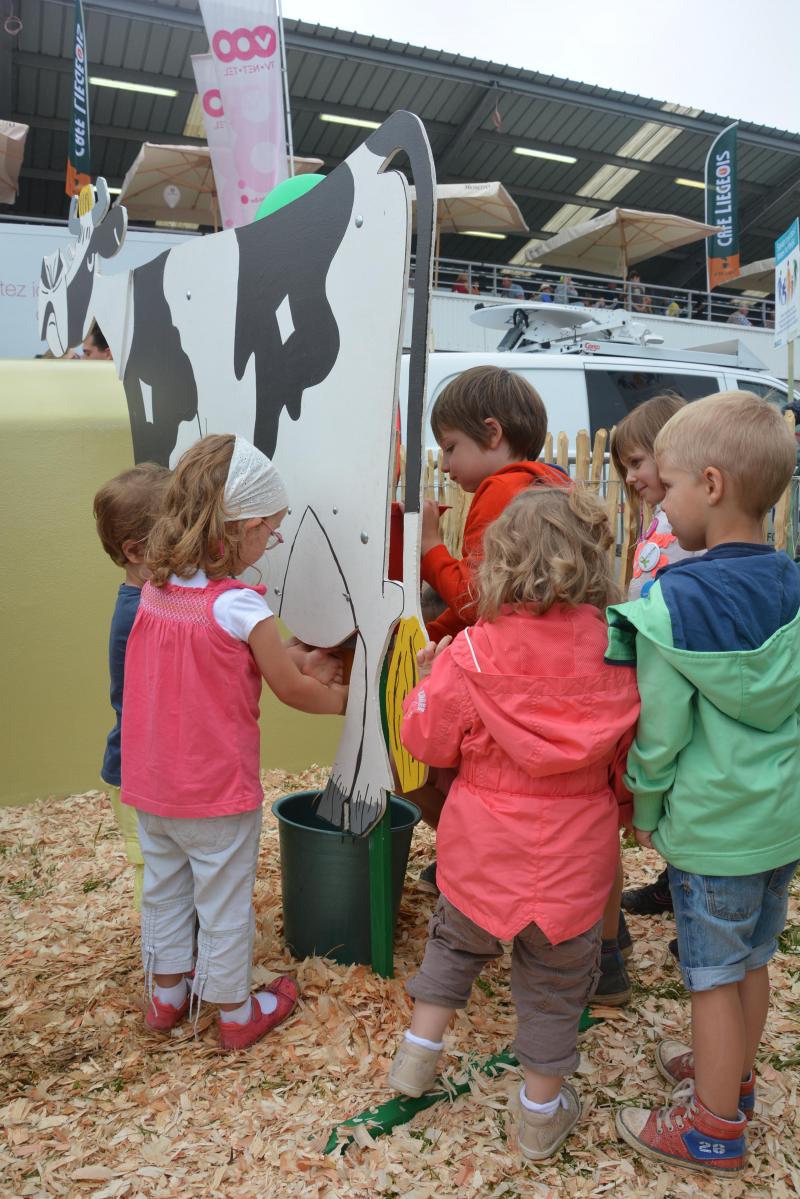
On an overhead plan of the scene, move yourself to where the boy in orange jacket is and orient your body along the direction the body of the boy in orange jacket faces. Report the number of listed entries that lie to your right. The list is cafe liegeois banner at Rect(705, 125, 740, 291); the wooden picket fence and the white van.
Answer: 3

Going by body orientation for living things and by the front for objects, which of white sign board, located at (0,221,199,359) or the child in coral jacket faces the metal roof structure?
the child in coral jacket

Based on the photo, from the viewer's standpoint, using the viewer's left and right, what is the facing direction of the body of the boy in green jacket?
facing away from the viewer and to the left of the viewer

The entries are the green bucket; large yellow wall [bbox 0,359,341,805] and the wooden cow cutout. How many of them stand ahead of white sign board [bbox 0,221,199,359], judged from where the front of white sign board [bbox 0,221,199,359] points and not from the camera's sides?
3

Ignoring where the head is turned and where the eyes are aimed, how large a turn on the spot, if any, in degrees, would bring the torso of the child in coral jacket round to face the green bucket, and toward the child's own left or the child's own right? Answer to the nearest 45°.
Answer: approximately 45° to the child's own left

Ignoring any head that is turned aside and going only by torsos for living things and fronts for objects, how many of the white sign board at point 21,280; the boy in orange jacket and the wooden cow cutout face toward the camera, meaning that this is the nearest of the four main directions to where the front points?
1

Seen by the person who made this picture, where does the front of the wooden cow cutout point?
facing away from the viewer and to the left of the viewer

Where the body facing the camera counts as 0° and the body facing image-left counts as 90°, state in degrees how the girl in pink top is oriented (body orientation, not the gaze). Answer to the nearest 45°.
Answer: approximately 225°

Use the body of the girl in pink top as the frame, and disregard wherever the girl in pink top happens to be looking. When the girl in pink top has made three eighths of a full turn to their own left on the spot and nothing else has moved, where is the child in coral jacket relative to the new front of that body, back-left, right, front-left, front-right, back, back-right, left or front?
back-left

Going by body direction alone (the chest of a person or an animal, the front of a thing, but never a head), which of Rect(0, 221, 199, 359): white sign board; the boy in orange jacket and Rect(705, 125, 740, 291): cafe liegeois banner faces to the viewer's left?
the boy in orange jacket

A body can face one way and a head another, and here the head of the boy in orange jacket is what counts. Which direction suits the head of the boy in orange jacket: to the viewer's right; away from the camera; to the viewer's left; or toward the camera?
to the viewer's left

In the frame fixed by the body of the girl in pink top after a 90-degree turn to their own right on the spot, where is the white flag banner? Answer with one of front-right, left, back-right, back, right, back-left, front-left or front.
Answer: back-left

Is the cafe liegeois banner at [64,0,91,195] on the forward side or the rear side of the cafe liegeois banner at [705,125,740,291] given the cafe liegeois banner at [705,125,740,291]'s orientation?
on the forward side

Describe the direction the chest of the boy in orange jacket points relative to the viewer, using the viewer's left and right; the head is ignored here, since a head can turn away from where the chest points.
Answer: facing to the left of the viewer

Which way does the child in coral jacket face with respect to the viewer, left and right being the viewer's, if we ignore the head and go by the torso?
facing away from the viewer

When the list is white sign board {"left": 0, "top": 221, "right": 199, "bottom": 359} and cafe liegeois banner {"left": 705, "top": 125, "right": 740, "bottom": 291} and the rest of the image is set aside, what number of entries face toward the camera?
2
